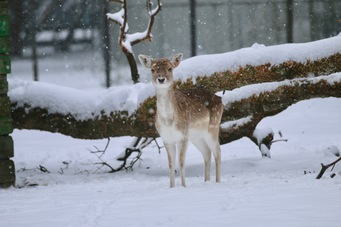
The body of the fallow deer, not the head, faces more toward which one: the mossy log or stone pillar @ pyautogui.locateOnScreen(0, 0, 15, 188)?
the stone pillar

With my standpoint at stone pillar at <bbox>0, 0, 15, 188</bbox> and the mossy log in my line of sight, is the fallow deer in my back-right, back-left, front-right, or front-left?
front-right

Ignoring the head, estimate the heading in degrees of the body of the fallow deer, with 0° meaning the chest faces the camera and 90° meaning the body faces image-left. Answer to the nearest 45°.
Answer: approximately 45°

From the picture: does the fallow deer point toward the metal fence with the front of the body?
no

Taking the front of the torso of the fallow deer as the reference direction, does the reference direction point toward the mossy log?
no

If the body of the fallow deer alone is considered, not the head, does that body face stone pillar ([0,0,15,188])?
no
